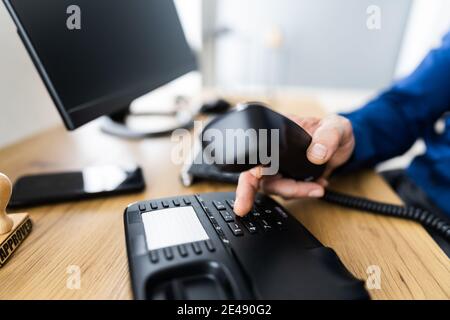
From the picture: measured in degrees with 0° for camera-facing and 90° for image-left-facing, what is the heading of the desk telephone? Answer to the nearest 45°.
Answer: approximately 270°
